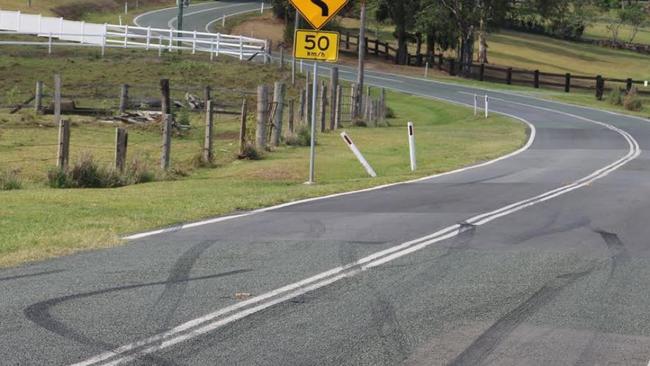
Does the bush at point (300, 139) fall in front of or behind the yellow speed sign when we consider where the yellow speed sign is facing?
behind

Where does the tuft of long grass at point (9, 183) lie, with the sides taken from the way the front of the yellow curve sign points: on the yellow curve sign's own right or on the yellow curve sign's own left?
on the yellow curve sign's own right

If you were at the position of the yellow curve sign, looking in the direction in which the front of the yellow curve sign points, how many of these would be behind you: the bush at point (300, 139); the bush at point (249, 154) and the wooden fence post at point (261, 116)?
3

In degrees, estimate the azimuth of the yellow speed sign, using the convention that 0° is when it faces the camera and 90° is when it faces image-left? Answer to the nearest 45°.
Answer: approximately 0°

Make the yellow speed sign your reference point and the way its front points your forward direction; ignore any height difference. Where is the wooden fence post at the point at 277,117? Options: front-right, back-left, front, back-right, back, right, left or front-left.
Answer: back

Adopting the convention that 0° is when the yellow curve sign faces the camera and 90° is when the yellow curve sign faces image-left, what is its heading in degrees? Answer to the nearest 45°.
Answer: approximately 0°

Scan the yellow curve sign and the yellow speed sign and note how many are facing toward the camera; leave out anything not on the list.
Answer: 2

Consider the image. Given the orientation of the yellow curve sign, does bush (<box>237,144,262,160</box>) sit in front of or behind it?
behind

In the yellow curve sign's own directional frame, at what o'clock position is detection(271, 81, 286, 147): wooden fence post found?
The wooden fence post is roughly at 6 o'clock from the yellow curve sign.

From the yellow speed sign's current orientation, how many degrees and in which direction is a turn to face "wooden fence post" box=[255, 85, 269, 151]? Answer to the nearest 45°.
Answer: approximately 180°

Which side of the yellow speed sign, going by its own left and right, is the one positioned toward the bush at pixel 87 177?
right
